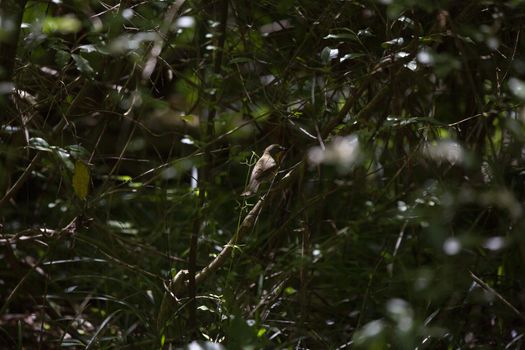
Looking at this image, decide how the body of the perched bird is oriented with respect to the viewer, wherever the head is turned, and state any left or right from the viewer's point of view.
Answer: facing to the right of the viewer
